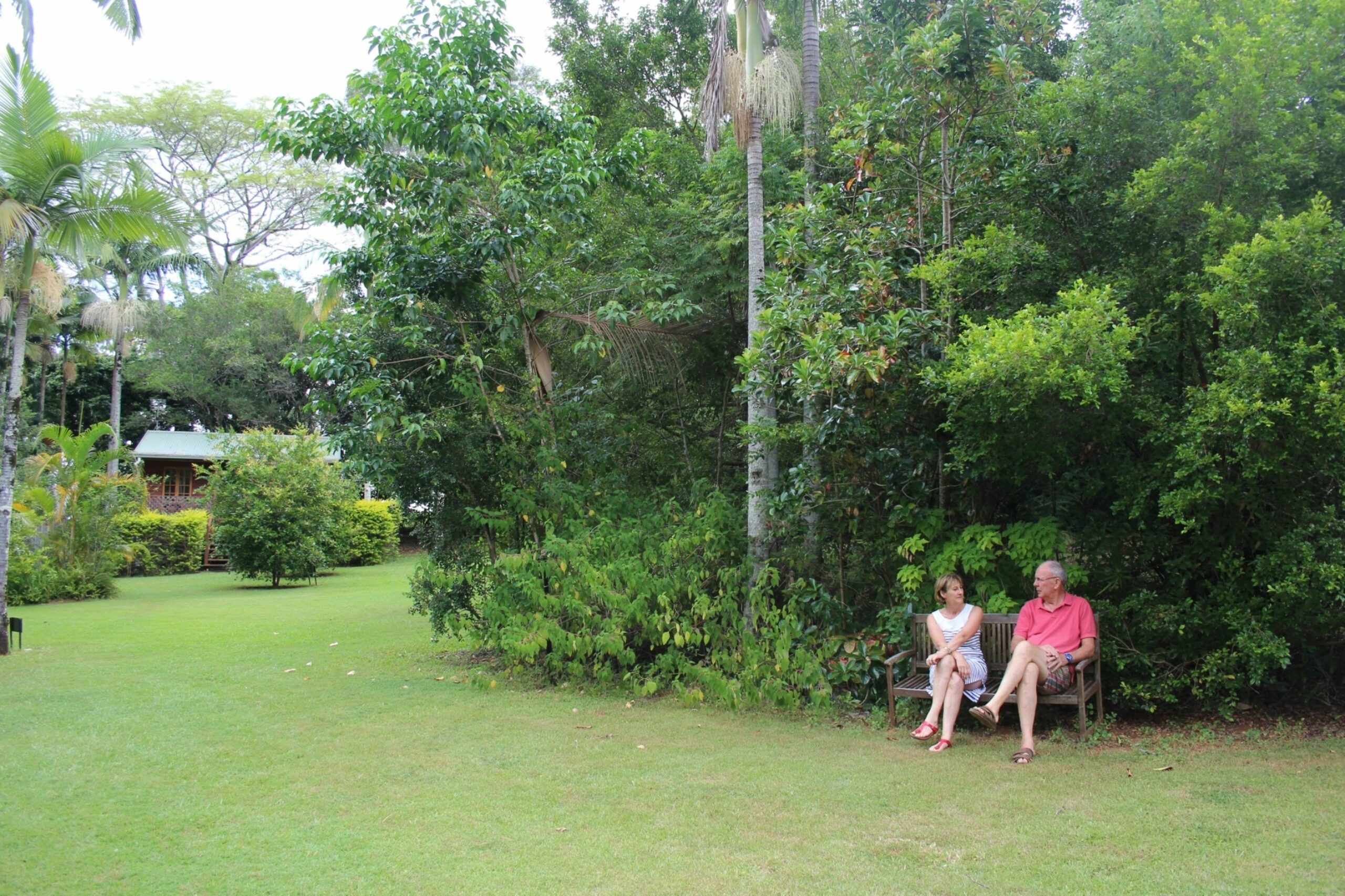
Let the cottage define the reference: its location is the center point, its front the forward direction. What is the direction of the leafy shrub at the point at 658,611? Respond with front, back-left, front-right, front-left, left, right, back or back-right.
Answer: front

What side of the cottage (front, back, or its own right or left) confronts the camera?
front

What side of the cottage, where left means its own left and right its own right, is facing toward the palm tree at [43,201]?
front

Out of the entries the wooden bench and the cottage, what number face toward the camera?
2

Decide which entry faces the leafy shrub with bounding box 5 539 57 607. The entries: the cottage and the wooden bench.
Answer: the cottage

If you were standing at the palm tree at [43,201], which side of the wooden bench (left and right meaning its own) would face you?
right

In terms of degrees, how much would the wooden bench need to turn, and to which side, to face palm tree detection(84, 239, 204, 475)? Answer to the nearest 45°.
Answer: approximately 135° to its right

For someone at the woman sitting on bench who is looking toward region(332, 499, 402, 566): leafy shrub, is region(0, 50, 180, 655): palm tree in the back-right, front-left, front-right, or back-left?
front-left

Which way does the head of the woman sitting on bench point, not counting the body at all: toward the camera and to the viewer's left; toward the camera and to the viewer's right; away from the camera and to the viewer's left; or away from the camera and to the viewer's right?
toward the camera and to the viewer's right

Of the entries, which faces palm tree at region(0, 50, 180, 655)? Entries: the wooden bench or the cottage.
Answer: the cottage
